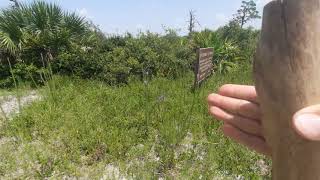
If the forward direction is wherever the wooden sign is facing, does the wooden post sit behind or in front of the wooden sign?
in front

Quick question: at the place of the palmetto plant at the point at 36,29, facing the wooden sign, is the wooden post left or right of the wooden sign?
right

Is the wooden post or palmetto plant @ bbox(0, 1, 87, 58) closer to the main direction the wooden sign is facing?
the wooden post
